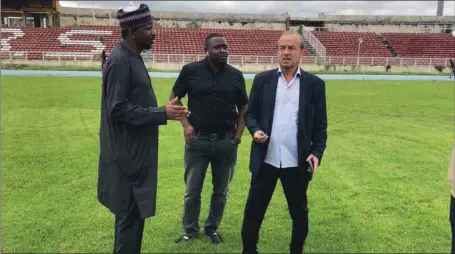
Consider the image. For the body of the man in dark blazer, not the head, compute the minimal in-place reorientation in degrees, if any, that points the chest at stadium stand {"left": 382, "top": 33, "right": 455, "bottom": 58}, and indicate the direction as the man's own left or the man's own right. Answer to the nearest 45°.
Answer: approximately 180°

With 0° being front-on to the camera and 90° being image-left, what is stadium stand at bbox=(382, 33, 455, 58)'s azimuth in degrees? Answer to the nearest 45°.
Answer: approximately 0°

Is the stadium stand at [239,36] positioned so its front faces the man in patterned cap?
yes

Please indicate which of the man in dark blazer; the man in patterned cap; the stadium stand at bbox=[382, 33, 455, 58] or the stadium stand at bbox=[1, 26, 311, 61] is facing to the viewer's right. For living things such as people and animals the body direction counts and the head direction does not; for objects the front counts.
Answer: the man in patterned cap

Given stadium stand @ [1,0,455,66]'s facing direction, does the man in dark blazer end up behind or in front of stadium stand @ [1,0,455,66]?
in front

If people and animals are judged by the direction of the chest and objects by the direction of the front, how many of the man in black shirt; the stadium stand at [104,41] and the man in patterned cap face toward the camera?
2

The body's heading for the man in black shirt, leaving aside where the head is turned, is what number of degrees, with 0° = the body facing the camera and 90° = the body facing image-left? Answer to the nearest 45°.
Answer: approximately 0°

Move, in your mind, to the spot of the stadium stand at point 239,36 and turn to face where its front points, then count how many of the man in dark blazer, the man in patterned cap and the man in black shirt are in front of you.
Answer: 3

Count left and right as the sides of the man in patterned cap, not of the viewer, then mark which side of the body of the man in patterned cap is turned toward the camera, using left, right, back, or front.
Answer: right

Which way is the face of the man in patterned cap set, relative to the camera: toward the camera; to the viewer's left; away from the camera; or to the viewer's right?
to the viewer's right

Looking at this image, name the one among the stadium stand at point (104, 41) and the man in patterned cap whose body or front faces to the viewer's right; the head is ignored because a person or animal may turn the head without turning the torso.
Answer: the man in patterned cap

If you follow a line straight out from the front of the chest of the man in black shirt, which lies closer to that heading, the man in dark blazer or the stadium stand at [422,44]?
the man in dark blazer

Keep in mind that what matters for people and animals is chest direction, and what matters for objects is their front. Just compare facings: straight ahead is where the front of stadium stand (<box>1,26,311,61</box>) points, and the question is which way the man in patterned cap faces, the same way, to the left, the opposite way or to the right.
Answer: to the left
